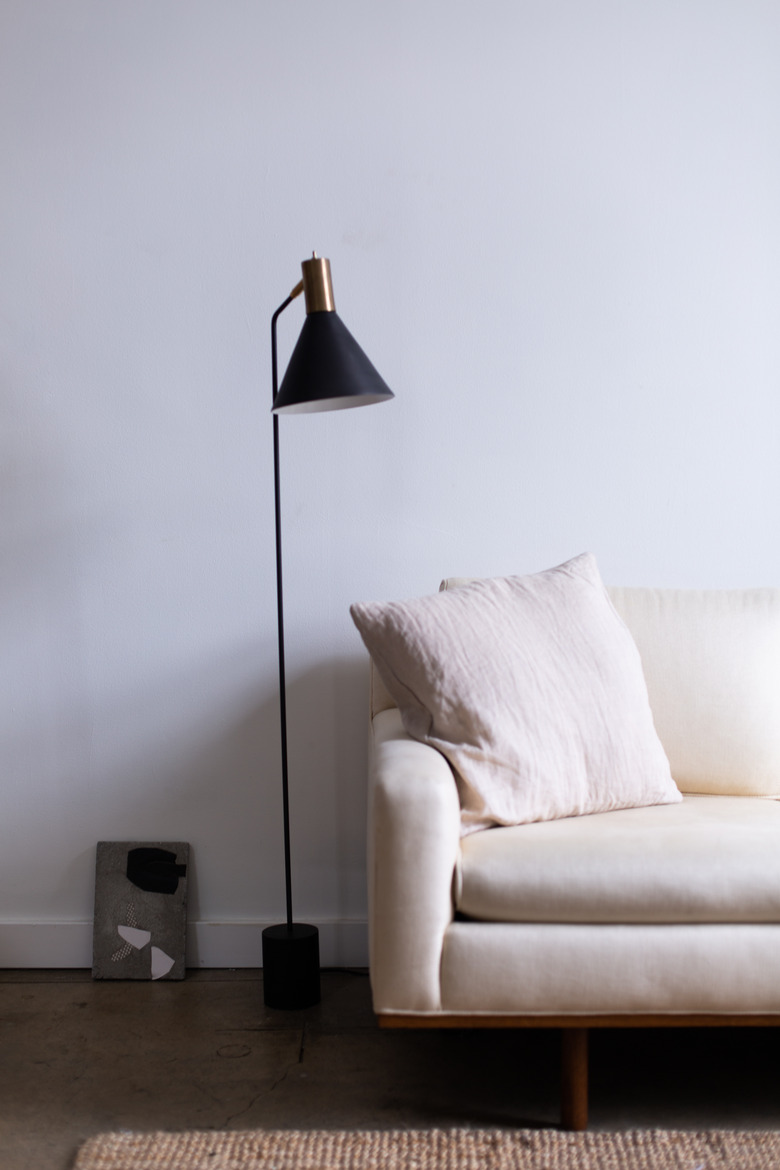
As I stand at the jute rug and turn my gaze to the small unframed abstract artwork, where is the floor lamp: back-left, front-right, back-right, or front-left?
front-right

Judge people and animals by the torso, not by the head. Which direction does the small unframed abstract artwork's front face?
toward the camera

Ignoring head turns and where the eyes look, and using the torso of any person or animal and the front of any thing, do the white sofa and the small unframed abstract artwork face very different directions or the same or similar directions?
same or similar directions

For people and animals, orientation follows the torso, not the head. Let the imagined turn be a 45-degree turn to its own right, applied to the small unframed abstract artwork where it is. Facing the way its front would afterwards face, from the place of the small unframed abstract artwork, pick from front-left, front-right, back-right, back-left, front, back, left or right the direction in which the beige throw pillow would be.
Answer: left

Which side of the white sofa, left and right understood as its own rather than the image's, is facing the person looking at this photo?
front

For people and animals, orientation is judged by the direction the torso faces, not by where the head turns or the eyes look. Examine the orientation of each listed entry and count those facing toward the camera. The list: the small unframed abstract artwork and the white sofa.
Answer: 2
